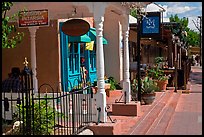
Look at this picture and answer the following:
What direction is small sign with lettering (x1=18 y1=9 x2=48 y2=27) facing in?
toward the camera

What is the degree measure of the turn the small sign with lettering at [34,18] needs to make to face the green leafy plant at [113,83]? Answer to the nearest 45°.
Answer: approximately 135° to its left

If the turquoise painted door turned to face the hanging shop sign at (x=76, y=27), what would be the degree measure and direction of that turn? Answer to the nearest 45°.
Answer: approximately 45° to its right

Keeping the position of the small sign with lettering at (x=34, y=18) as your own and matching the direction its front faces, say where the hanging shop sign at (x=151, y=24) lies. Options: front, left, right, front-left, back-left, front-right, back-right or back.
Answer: back-left

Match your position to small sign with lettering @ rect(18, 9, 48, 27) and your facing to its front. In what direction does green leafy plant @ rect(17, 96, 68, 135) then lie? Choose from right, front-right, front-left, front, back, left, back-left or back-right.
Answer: front

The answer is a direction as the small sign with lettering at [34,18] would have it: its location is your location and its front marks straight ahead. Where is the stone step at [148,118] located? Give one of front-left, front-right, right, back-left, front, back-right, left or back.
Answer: left

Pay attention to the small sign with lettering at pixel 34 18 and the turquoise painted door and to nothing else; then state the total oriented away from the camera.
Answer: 0

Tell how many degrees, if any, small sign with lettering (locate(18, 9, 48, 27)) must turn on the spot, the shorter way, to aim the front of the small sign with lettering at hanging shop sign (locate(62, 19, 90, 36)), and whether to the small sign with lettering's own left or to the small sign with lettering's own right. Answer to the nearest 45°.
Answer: approximately 90° to the small sign with lettering's own left

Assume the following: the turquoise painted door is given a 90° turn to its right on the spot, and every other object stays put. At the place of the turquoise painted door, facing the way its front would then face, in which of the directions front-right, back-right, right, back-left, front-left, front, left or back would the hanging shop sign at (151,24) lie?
back-left

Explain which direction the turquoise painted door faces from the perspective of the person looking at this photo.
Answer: facing the viewer and to the right of the viewer

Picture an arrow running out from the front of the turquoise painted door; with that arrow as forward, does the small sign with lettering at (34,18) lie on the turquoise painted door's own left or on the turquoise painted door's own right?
on the turquoise painted door's own right

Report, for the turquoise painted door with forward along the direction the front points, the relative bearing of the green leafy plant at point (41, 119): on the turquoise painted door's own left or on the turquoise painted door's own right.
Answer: on the turquoise painted door's own right

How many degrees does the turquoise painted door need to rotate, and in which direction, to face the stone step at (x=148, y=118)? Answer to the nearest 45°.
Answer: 0° — it already faces it
